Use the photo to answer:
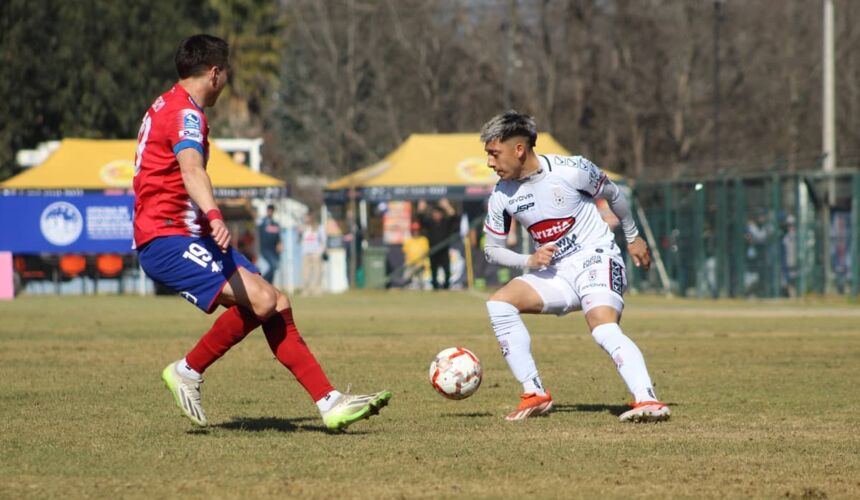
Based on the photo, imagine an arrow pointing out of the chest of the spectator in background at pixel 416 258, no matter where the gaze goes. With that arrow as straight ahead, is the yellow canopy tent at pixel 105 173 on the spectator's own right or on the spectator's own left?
on the spectator's own right

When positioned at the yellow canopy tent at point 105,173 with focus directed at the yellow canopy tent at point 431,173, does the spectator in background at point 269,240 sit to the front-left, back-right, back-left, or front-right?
front-right

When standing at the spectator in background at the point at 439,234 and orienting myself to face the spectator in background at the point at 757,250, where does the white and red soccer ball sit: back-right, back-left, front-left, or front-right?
front-right

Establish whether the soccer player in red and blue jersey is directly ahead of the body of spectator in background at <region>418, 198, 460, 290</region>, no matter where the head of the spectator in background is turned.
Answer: yes

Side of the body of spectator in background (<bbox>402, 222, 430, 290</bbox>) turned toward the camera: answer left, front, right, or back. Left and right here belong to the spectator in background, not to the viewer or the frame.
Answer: front

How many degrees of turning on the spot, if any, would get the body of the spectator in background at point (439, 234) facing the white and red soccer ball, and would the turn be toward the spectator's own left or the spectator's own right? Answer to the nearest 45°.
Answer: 0° — they already face it

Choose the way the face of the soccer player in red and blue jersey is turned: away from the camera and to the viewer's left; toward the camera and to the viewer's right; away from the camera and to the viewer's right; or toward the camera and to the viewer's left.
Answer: away from the camera and to the viewer's right

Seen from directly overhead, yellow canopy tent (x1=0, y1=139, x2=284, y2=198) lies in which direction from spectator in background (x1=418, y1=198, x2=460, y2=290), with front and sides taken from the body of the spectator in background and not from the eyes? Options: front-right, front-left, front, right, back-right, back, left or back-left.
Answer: right

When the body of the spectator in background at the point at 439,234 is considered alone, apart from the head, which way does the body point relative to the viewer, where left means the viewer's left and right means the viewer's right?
facing the viewer

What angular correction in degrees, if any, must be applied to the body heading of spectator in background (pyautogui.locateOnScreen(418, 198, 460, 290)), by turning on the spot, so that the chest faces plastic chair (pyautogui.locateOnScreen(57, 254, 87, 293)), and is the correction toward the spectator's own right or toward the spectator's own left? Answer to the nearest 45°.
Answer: approximately 90° to the spectator's own right

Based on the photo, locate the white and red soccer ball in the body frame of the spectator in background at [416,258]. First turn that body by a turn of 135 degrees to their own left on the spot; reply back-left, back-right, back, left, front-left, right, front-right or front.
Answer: back-right
